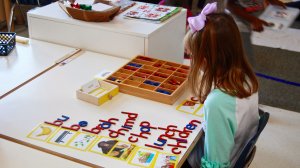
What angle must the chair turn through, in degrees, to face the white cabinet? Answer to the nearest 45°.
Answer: approximately 45° to its right

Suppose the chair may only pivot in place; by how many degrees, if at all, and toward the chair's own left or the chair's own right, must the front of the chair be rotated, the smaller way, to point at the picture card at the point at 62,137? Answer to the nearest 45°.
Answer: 0° — it already faces it

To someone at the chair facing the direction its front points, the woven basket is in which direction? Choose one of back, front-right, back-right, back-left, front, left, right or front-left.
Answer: front-right

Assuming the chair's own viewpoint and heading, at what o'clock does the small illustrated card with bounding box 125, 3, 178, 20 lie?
The small illustrated card is roughly at 2 o'clock from the chair.

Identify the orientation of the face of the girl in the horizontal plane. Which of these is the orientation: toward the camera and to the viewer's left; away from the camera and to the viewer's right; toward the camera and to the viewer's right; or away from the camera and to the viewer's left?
away from the camera and to the viewer's left

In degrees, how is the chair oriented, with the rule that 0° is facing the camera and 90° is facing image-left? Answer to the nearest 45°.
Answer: approximately 90°
